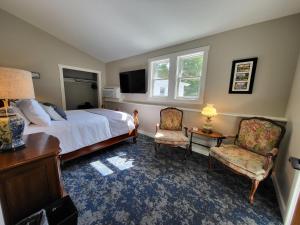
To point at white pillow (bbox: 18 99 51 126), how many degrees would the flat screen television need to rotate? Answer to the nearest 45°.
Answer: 0° — it already faces it

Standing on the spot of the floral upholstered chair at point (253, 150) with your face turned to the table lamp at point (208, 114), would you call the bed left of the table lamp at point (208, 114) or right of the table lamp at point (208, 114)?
left

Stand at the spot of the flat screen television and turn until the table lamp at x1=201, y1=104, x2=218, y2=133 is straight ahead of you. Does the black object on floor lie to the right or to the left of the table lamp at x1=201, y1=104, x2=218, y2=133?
right

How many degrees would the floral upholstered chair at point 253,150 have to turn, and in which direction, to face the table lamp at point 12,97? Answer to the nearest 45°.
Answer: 0° — it already faces it

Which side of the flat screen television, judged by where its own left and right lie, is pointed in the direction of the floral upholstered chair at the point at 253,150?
left

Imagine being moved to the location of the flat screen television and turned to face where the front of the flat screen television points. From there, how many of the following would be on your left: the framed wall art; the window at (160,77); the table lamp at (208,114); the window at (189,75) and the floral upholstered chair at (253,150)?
5

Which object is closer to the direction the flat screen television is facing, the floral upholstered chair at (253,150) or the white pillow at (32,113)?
the white pillow

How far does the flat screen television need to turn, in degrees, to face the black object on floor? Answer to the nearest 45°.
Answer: approximately 45° to its left

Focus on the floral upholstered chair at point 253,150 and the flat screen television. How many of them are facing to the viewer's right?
0

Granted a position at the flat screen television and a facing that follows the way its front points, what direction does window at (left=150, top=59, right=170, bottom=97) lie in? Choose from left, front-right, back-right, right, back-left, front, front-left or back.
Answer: left

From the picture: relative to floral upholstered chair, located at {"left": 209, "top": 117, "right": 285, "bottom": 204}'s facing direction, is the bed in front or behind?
in front

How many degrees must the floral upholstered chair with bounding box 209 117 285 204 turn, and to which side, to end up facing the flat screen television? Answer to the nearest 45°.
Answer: approximately 45° to its right

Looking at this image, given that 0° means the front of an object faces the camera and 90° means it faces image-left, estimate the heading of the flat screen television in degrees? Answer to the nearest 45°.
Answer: approximately 45°
